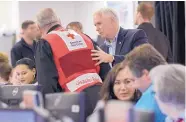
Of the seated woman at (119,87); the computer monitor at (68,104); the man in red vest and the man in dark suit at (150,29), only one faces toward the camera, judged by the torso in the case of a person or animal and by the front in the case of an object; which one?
the seated woman

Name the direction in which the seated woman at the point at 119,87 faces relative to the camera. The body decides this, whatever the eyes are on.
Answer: toward the camera

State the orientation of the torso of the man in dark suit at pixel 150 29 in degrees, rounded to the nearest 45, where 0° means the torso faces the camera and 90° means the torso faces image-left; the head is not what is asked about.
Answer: approximately 135°

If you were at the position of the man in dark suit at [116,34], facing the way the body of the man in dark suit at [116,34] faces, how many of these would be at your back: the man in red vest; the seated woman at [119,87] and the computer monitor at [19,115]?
0

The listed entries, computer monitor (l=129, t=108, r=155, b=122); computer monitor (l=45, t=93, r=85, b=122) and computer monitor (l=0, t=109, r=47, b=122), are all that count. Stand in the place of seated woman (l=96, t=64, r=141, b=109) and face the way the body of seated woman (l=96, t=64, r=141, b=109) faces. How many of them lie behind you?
0

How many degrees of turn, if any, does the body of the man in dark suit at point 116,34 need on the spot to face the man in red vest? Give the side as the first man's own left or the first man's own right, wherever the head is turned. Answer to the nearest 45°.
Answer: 0° — they already face them

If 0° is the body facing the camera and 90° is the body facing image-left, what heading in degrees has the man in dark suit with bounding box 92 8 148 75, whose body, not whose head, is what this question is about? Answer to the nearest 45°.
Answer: approximately 45°

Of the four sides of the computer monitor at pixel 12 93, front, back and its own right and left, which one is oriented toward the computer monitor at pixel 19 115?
back

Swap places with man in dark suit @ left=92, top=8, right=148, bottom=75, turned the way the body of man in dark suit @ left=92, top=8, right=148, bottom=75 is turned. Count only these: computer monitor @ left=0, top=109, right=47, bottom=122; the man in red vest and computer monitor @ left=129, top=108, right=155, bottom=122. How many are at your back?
0

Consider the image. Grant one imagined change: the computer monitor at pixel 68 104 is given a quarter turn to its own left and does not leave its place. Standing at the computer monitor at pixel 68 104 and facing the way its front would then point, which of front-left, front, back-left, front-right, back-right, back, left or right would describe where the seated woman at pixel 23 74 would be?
right

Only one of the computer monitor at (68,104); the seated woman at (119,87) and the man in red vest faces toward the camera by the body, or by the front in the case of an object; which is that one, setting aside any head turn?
the seated woman

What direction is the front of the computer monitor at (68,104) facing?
away from the camera

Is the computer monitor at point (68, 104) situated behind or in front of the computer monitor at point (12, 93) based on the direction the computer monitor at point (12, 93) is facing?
behind

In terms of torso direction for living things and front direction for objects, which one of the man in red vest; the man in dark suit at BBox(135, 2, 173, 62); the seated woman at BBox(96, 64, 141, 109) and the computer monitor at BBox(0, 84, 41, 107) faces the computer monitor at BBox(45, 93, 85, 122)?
the seated woman

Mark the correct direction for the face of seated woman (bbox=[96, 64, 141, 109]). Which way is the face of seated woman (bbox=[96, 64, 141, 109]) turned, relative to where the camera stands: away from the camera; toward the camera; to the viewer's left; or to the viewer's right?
toward the camera

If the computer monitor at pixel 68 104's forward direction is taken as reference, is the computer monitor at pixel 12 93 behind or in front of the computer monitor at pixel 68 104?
in front
